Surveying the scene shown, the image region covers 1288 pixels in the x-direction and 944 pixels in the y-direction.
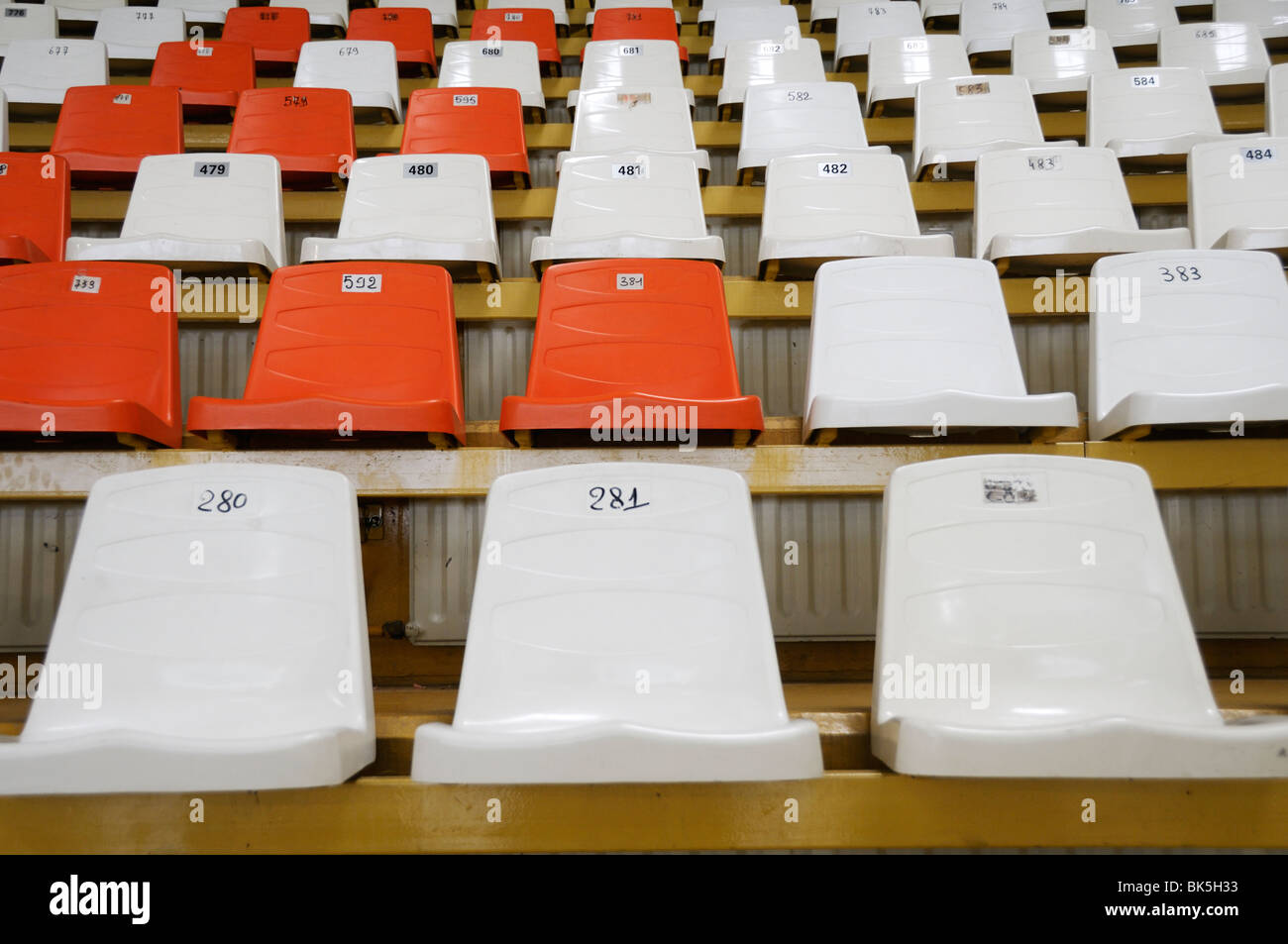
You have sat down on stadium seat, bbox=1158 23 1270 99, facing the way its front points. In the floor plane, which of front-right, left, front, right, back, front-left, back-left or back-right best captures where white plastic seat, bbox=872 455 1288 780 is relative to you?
front

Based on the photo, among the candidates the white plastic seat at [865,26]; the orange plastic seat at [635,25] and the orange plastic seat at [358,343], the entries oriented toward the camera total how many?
3

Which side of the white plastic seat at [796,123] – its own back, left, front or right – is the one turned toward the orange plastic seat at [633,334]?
front

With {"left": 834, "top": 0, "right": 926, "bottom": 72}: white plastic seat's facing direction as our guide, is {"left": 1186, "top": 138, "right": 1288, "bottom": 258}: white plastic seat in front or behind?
in front

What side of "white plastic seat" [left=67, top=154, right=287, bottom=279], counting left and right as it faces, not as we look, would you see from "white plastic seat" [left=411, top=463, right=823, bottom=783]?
front

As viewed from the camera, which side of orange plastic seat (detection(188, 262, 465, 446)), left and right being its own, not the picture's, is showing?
front

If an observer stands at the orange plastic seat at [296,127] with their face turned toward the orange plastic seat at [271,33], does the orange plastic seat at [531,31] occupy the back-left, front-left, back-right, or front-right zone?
front-right

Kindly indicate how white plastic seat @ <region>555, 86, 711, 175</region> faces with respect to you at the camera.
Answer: facing the viewer

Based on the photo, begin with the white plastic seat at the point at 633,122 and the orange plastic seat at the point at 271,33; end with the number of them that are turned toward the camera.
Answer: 2
